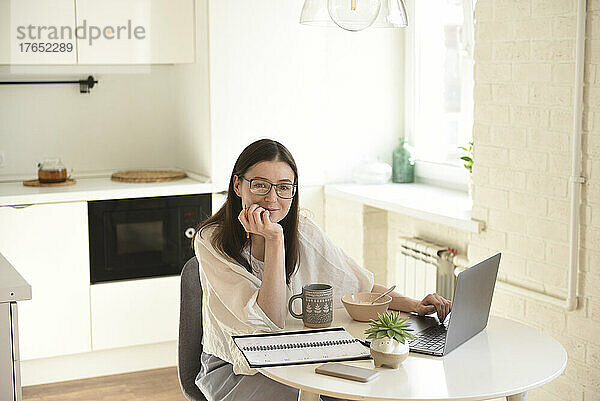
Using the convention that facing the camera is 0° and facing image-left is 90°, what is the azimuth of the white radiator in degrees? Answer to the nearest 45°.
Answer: approximately 45°

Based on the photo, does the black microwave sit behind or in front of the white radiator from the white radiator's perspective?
in front

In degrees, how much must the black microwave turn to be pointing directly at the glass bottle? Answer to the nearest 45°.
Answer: approximately 90° to its left

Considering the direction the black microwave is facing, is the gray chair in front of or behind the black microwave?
in front

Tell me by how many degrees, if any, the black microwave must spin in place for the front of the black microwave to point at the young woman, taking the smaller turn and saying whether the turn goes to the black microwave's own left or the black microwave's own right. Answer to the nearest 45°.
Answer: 0° — it already faces them

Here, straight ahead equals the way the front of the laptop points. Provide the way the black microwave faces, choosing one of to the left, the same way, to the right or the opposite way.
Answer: the opposite way
